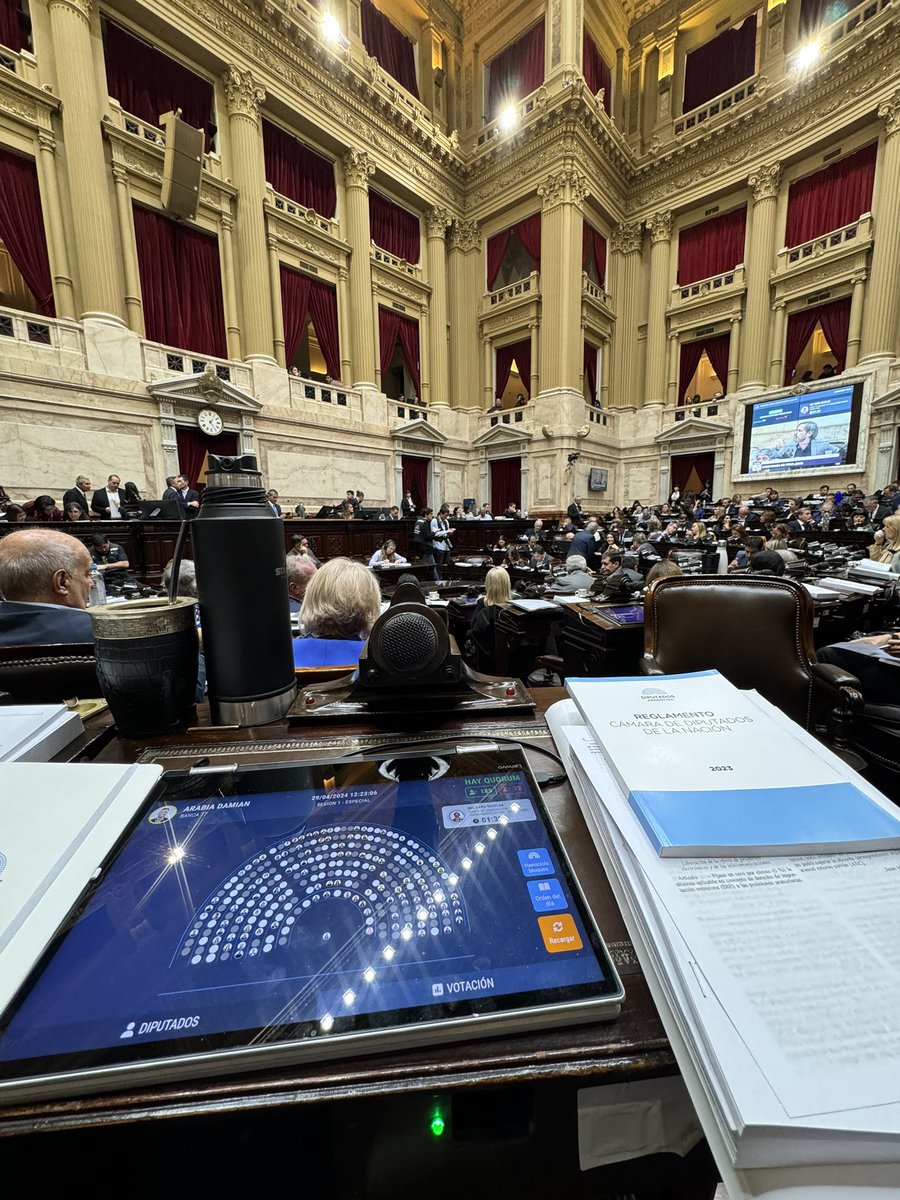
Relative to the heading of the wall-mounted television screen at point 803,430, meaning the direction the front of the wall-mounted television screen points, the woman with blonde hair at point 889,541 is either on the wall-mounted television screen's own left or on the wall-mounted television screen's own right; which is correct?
on the wall-mounted television screen's own left

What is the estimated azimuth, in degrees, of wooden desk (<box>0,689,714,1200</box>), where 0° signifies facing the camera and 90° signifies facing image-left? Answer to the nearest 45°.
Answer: approximately 0°

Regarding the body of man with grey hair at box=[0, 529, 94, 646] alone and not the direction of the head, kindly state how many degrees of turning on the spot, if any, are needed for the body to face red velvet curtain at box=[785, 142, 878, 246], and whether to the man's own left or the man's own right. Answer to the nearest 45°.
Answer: approximately 45° to the man's own right

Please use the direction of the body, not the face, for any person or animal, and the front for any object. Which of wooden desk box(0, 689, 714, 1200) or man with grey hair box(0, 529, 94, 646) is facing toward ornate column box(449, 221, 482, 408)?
the man with grey hair

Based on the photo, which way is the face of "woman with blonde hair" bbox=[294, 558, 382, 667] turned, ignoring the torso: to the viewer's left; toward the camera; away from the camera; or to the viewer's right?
away from the camera

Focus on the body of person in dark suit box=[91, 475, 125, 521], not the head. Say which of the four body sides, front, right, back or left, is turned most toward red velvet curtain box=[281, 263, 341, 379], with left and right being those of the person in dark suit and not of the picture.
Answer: left

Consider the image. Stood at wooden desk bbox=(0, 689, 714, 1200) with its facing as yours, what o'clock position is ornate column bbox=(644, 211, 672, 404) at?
The ornate column is roughly at 7 o'clock from the wooden desk.
